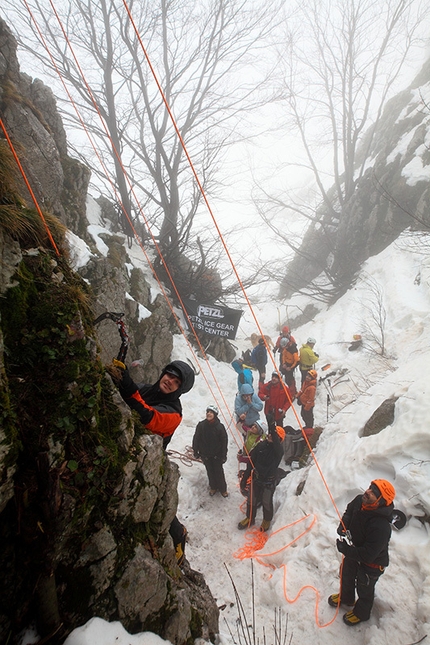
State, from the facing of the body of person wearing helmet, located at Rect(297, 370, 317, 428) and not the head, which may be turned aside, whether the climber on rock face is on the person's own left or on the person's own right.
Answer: on the person's own left

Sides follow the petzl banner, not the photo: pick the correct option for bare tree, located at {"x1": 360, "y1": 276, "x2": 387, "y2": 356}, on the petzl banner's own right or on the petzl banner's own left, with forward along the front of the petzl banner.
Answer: on the petzl banner's own left

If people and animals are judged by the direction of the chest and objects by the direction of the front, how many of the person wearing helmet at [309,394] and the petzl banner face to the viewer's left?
1

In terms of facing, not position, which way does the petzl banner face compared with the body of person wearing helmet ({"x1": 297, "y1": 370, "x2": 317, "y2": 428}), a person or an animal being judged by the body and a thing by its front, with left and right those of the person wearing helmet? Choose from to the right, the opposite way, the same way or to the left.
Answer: to the left

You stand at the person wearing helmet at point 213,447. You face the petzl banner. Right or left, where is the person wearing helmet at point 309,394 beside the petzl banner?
right

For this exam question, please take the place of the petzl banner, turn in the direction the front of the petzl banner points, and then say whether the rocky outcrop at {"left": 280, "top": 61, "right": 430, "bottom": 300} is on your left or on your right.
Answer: on your left

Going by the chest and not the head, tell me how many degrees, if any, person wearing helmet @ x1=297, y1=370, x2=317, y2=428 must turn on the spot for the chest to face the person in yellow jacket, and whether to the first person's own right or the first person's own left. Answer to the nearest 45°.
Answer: approximately 90° to the first person's own right

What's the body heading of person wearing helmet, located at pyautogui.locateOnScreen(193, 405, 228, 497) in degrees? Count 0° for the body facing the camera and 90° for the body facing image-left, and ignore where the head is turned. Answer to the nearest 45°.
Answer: approximately 0°

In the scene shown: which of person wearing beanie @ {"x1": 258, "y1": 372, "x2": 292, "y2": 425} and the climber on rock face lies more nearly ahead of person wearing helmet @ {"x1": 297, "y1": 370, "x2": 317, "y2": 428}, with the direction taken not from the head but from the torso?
the person wearing beanie

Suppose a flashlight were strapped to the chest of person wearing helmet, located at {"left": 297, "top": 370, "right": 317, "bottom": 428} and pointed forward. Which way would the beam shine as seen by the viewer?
to the viewer's left
